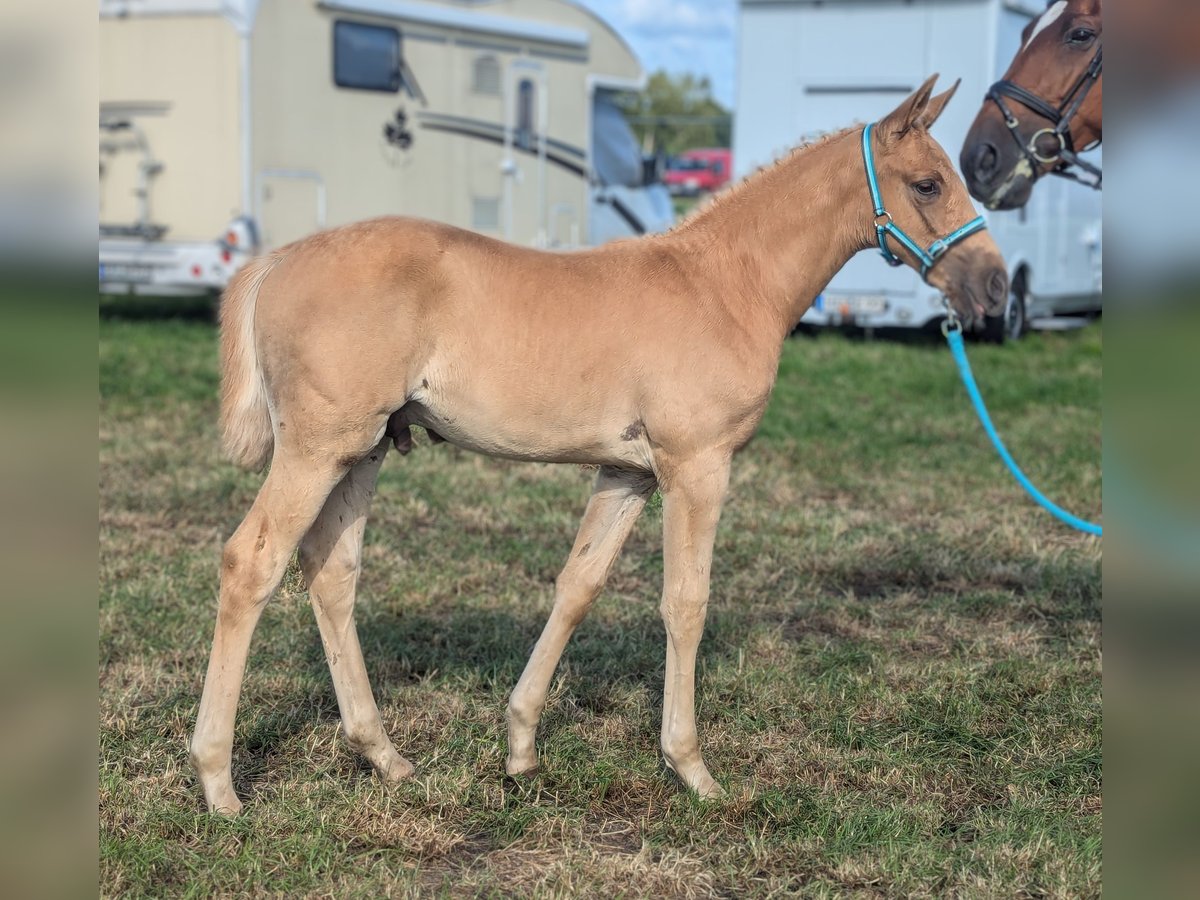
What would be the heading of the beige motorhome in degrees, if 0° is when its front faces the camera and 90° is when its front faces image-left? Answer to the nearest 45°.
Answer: approximately 225°

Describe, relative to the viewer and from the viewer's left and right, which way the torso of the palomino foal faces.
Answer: facing to the right of the viewer

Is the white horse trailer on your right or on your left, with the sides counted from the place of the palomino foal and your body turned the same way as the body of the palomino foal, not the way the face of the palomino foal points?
on your left

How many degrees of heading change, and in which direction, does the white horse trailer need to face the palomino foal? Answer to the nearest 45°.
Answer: approximately 135° to its right

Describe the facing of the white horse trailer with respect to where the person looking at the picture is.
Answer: facing away from the viewer and to the right of the viewer

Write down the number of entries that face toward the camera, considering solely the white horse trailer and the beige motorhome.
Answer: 0

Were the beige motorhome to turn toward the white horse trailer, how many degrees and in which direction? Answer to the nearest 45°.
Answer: approximately 45° to its right
